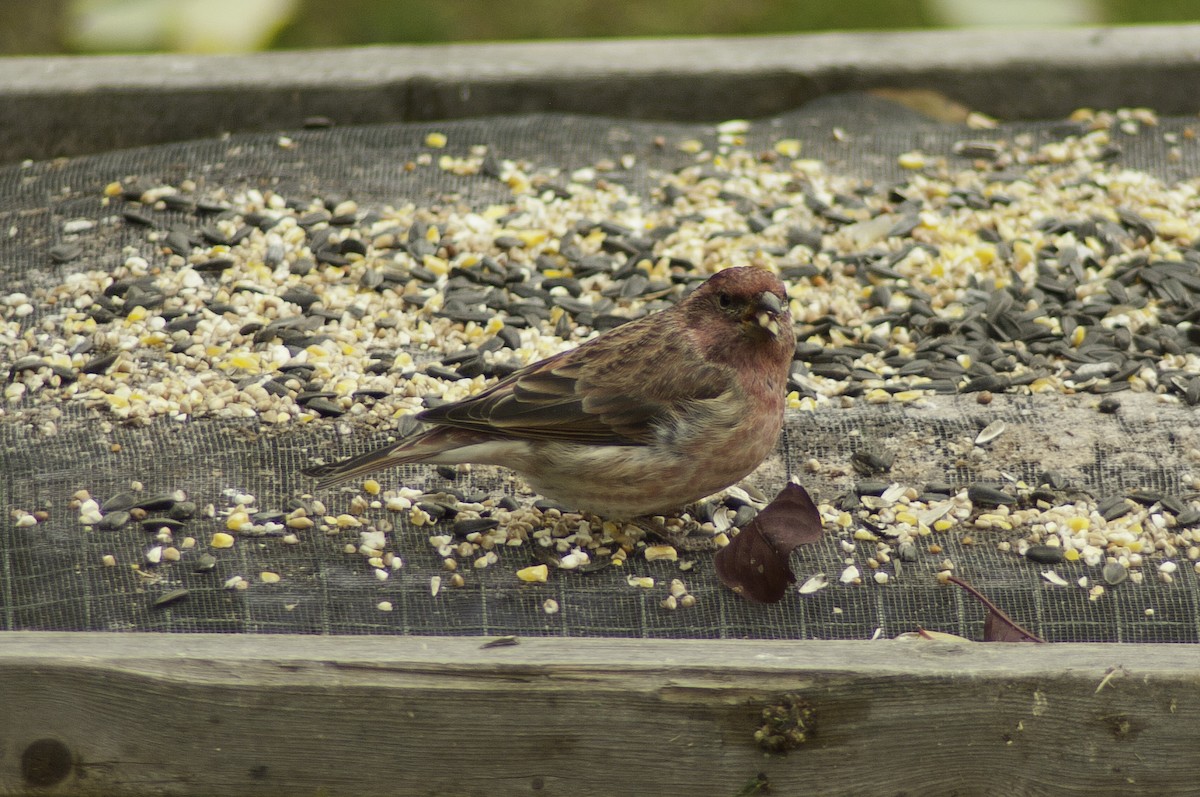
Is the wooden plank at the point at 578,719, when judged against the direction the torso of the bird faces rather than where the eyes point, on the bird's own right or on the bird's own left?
on the bird's own right

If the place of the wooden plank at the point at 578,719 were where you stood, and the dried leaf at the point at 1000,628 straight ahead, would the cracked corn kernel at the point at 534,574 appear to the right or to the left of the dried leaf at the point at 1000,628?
left

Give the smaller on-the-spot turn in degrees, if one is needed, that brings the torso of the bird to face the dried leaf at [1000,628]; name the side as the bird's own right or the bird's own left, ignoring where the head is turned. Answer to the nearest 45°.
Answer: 0° — it already faces it

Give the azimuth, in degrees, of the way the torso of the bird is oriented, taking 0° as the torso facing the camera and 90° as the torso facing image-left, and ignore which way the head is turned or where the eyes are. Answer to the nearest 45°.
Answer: approximately 270°
